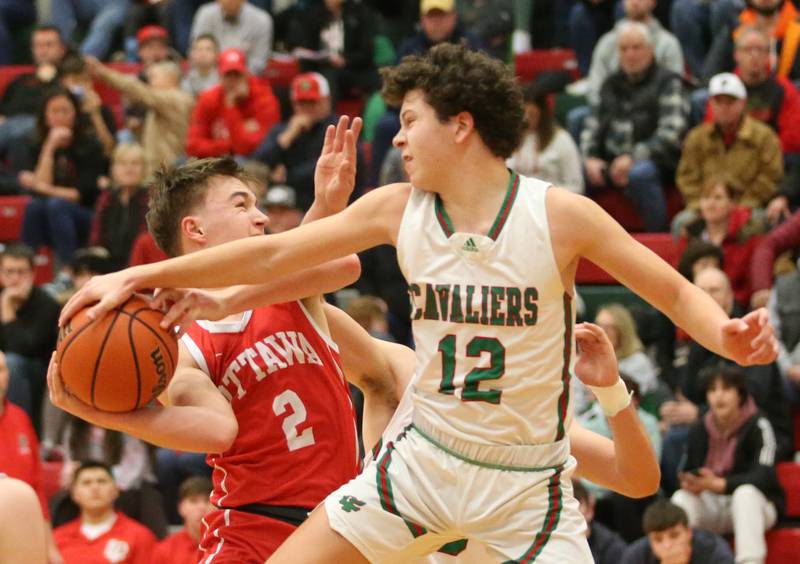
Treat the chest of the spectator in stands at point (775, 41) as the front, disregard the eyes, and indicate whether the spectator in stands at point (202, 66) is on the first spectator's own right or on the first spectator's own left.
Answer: on the first spectator's own right

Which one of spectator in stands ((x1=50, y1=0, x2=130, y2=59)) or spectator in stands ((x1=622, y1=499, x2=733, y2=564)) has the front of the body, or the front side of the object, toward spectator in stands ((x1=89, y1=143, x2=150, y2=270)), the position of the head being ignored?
spectator in stands ((x1=50, y1=0, x2=130, y2=59))

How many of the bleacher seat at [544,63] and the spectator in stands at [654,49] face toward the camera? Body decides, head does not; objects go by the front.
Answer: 2

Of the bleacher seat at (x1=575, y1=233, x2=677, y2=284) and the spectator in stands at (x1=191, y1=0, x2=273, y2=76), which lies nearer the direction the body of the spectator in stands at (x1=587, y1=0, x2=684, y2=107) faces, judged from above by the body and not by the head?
the bleacher seat

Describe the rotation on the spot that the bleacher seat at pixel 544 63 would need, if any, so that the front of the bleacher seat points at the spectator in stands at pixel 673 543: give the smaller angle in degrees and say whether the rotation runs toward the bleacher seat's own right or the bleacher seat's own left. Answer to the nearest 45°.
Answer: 0° — it already faces them

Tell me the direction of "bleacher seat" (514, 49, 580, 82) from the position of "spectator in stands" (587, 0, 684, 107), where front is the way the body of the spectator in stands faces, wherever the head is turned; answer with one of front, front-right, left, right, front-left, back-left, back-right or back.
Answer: back-right

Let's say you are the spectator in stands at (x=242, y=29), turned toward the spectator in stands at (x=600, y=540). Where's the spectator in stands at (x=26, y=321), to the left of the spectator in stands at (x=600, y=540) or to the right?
right

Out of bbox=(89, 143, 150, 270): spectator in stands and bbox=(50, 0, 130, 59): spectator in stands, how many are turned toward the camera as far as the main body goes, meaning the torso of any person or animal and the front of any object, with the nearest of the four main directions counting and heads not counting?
2

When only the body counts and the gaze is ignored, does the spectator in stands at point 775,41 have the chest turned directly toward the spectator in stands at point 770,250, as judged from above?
yes

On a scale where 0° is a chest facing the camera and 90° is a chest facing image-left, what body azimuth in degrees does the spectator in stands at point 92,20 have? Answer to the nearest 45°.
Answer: approximately 0°

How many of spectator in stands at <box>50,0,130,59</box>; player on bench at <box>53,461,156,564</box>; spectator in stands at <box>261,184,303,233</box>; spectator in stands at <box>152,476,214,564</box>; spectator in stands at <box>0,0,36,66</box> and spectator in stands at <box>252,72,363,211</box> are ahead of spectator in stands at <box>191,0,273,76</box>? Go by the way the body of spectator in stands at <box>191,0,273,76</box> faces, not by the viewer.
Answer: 4

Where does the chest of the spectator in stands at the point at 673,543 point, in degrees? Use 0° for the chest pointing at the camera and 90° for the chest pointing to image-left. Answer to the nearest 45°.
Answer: approximately 0°

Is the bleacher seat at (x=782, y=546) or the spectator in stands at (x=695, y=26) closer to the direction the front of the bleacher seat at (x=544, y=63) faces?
the bleacher seat
